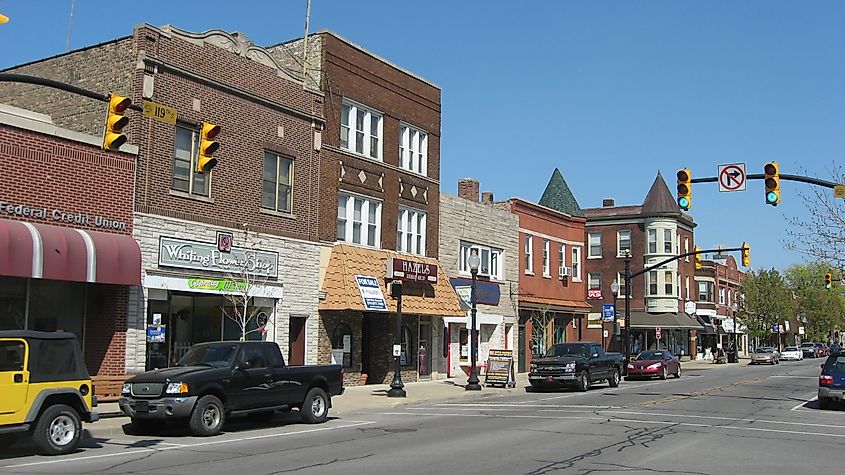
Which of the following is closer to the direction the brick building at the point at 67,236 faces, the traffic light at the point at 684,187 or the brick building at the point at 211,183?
the traffic light

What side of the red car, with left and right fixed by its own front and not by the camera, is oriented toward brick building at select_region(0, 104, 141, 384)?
front

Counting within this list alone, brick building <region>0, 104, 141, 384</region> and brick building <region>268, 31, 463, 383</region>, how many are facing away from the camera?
0

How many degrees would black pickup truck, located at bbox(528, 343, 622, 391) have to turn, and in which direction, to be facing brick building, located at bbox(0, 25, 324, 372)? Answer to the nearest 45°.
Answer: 0° — it already faces it

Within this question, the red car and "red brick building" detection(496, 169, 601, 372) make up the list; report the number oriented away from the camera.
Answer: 0

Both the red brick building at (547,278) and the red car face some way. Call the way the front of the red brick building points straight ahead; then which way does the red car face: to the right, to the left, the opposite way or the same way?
to the right

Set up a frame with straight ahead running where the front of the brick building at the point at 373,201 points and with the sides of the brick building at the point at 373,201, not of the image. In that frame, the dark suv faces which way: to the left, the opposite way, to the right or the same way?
to the left

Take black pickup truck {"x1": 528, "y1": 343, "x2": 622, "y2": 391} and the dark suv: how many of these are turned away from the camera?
1

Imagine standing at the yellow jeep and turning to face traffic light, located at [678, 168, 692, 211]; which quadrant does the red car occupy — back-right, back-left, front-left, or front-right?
front-left

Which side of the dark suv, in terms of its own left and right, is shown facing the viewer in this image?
back

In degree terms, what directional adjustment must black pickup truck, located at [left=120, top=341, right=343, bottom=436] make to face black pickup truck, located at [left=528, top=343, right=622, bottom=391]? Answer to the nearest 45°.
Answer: approximately 180°
